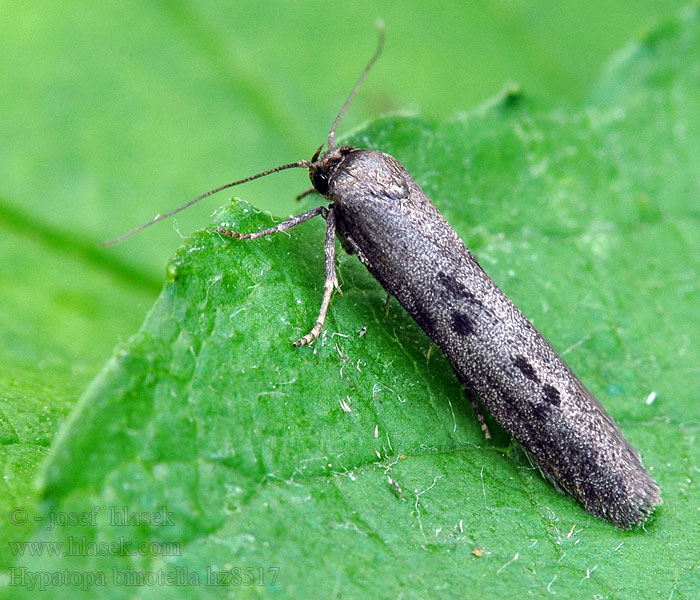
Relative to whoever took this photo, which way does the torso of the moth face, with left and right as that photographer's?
facing away from the viewer and to the left of the viewer
